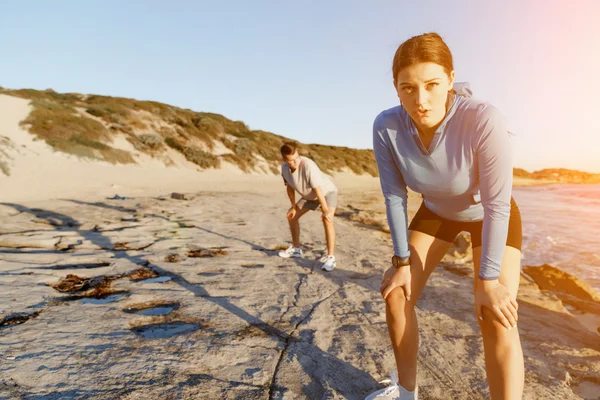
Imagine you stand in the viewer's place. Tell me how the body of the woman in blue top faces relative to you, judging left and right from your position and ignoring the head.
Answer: facing the viewer and to the left of the viewer

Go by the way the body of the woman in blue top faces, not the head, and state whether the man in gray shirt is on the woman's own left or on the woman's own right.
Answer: on the woman's own right

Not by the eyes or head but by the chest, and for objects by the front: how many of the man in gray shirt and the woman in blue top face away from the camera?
0

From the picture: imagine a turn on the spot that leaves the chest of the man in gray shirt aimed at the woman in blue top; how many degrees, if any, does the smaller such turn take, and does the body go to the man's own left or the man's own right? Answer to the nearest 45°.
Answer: approximately 45° to the man's own left

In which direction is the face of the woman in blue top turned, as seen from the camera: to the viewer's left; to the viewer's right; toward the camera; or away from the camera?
toward the camera

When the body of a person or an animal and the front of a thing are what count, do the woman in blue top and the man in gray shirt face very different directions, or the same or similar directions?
same or similar directions
